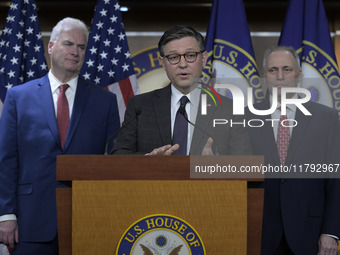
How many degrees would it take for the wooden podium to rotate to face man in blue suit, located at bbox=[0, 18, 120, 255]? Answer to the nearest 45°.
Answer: approximately 135° to its right

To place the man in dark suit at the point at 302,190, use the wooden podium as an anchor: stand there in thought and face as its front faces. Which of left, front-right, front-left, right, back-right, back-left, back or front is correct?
back-left

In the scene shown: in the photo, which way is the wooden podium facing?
toward the camera

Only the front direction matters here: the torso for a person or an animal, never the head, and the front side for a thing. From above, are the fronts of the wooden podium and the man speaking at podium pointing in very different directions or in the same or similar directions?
same or similar directions

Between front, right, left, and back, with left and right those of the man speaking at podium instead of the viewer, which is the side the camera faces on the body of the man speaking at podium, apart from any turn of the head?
front

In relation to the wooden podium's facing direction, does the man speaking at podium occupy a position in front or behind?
behind

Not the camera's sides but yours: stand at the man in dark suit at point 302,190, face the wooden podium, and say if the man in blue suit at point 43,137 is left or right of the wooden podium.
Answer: right

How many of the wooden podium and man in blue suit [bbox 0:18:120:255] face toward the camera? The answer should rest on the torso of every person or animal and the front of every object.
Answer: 2

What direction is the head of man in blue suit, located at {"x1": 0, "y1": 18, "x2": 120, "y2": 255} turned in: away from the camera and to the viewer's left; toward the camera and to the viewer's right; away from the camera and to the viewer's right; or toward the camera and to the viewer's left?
toward the camera and to the viewer's right

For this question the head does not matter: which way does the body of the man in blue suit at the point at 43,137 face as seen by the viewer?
toward the camera

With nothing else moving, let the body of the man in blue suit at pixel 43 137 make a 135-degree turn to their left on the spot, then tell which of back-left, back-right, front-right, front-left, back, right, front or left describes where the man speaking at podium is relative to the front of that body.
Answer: right

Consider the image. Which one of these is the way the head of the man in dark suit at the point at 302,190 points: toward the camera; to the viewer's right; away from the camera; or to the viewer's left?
toward the camera

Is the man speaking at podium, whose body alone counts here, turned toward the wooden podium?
yes

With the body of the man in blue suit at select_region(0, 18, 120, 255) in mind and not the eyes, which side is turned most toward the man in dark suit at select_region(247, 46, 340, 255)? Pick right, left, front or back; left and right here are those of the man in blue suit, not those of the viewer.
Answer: left

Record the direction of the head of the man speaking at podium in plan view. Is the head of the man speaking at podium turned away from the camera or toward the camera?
toward the camera

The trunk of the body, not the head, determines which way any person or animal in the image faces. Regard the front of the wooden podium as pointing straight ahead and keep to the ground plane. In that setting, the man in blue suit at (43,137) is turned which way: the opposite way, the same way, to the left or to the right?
the same way
